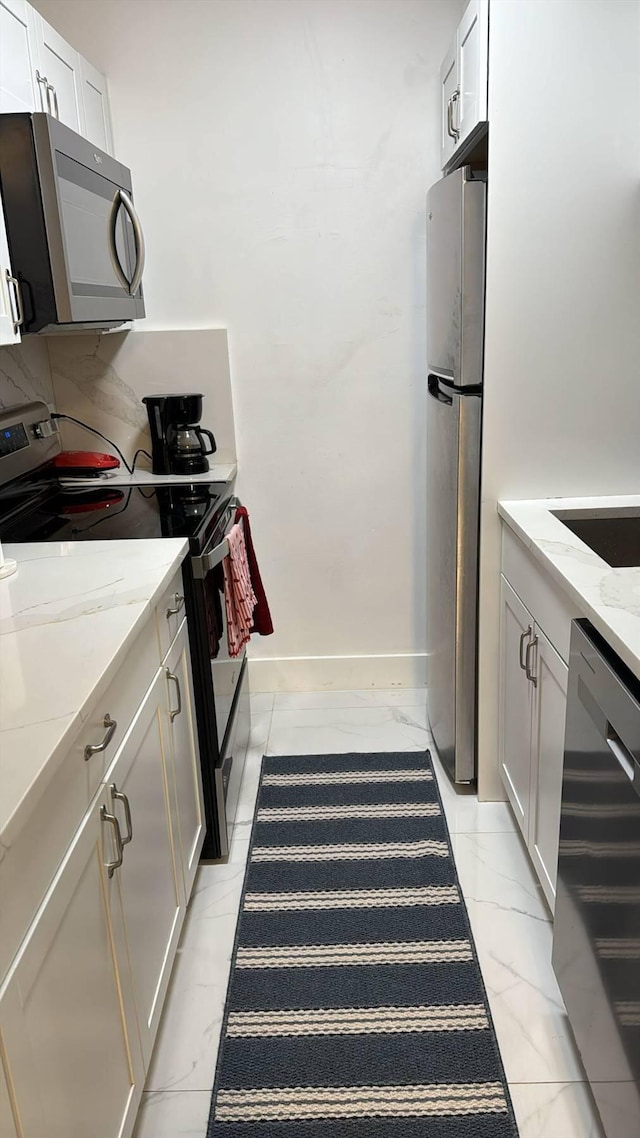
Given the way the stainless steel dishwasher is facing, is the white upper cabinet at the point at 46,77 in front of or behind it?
in front

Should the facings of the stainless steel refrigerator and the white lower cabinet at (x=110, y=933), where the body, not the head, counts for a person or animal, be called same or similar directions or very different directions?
very different directions

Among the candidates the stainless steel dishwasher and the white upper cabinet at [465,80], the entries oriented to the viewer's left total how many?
2

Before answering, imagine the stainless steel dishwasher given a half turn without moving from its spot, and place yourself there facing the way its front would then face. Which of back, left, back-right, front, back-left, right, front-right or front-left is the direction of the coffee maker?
back-left

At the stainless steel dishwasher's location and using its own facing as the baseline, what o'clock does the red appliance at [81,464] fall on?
The red appliance is roughly at 1 o'clock from the stainless steel dishwasher.

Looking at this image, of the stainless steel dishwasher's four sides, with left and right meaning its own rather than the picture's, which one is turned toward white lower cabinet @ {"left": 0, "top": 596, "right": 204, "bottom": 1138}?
front

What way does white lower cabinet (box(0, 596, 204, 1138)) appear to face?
to the viewer's right

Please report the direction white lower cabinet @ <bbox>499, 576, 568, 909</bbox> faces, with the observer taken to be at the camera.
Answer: facing to the left of the viewer

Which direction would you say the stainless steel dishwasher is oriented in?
to the viewer's left

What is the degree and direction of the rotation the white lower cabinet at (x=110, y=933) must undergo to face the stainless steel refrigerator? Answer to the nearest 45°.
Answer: approximately 45° to its left

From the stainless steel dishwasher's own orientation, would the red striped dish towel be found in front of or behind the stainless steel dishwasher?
in front

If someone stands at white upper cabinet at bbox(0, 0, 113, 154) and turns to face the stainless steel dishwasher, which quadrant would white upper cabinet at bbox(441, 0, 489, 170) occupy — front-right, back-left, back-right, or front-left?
front-left

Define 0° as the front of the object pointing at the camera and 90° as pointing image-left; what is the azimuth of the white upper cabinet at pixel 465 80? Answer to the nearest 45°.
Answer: approximately 90°

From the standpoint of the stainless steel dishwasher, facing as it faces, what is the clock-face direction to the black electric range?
The black electric range is roughly at 1 o'clock from the stainless steel dishwasher.

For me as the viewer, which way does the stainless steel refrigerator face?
facing to the left of the viewer

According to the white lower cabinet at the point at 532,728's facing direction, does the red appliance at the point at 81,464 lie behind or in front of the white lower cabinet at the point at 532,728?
in front

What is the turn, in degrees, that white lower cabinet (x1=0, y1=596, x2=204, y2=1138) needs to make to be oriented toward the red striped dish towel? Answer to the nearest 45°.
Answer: approximately 45° to its left

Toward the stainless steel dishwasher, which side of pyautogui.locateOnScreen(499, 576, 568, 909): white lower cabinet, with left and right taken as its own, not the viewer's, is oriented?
left

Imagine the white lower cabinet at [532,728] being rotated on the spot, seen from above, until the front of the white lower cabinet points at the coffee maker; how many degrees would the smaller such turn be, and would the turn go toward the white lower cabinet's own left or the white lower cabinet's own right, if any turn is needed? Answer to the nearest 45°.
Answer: approximately 45° to the white lower cabinet's own right
